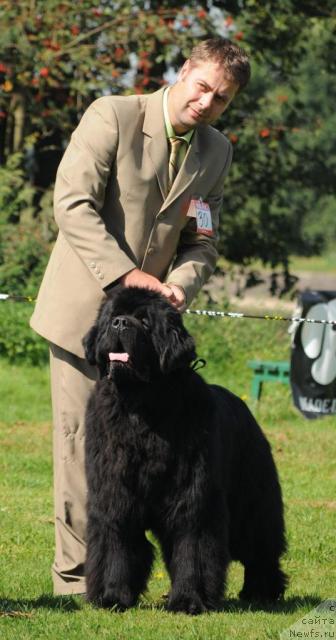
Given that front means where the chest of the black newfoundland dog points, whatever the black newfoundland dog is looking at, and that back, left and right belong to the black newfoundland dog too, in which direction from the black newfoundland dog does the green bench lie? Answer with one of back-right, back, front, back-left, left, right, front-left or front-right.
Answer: back-right

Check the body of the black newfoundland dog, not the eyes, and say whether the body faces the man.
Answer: no

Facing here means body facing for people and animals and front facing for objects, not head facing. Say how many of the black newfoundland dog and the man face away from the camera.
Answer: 0

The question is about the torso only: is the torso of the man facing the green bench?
no

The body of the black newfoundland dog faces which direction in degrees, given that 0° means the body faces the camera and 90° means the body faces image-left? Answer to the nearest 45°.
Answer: approximately 45°

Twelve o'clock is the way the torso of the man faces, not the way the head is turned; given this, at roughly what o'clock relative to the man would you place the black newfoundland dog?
The black newfoundland dog is roughly at 1 o'clock from the man.

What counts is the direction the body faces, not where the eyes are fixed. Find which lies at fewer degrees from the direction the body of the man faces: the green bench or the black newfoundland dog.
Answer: the black newfoundland dog

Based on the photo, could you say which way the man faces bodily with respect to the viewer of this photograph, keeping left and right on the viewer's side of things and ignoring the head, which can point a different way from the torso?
facing the viewer and to the right of the viewer
